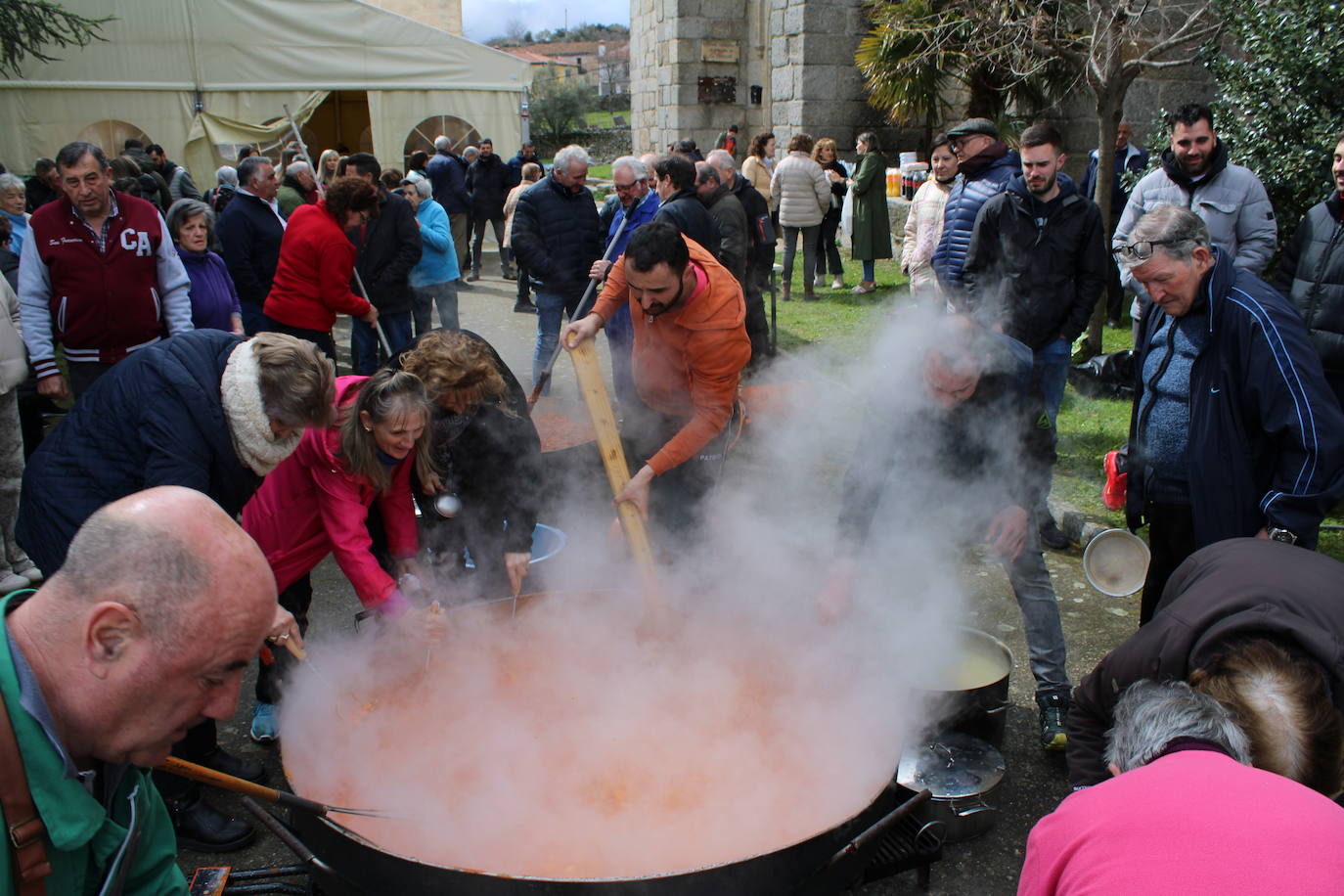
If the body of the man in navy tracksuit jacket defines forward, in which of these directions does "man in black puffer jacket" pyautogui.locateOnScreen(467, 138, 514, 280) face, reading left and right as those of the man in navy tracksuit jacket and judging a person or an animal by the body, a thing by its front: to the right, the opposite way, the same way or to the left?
to the left

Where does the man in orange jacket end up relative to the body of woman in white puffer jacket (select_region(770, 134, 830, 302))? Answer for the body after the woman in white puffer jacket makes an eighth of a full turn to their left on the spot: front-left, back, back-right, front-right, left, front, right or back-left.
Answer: back-left

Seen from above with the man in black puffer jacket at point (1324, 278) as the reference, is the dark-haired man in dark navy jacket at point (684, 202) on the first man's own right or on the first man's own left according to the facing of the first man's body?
on the first man's own right

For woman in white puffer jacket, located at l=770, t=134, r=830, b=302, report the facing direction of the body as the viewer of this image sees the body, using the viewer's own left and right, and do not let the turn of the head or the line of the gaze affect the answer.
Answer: facing away from the viewer

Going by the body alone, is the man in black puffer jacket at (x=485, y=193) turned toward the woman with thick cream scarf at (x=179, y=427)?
yes

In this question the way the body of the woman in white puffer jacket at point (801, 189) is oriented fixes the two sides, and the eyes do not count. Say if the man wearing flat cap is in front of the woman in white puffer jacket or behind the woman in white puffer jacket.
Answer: behind

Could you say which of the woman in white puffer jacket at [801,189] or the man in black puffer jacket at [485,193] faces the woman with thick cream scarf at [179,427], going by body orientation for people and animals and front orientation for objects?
the man in black puffer jacket
